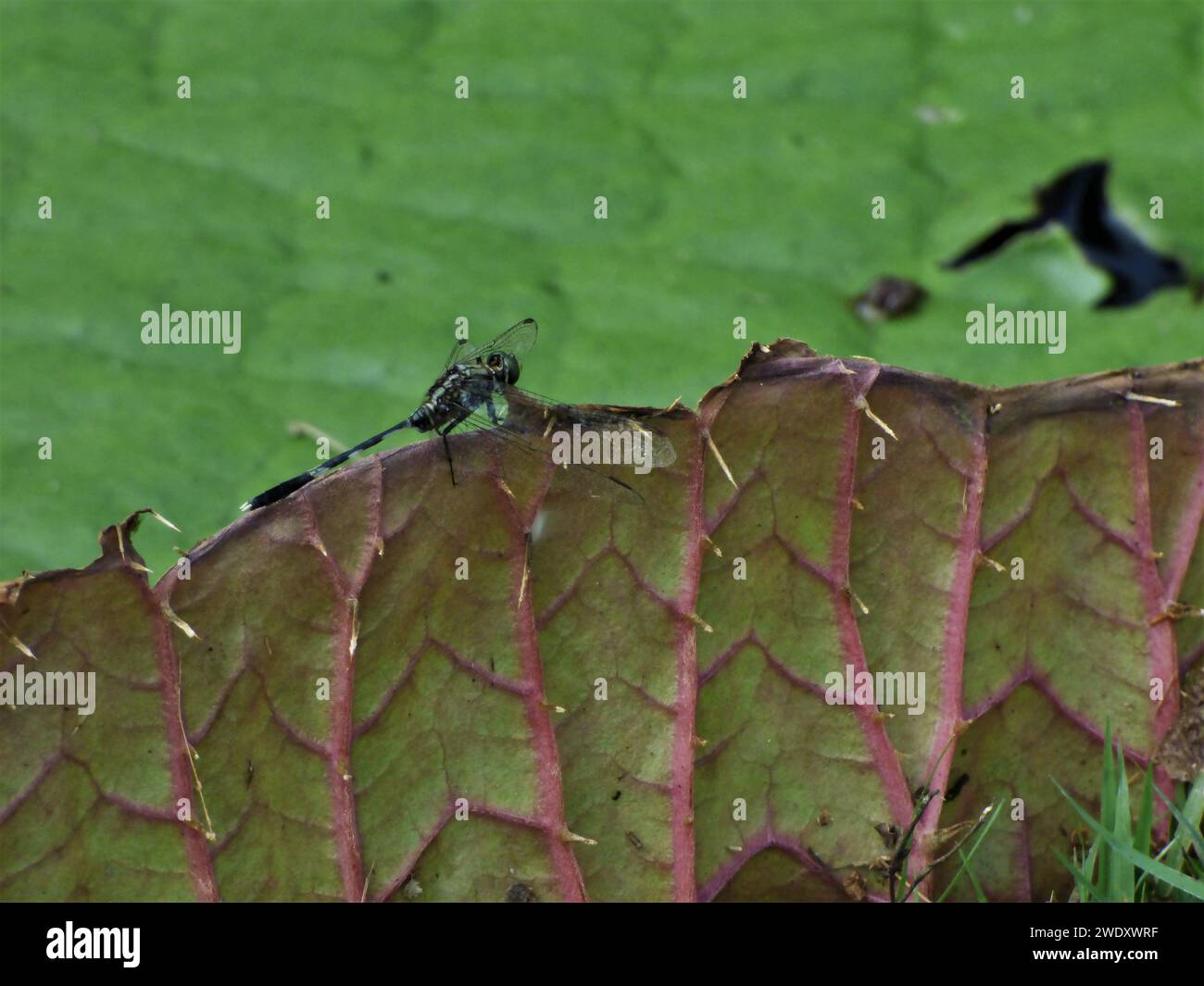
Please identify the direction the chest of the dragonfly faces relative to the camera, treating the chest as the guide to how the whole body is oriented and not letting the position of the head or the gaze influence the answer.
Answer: to the viewer's right

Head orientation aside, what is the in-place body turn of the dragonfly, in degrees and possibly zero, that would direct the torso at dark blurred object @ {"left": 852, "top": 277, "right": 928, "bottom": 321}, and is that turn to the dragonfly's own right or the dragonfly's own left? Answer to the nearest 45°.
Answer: approximately 45° to the dragonfly's own left

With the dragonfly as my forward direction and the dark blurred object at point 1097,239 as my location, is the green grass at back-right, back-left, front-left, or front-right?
front-left

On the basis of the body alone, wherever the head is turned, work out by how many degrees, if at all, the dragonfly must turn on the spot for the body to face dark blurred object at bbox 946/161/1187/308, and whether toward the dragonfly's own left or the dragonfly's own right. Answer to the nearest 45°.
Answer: approximately 45° to the dragonfly's own left
